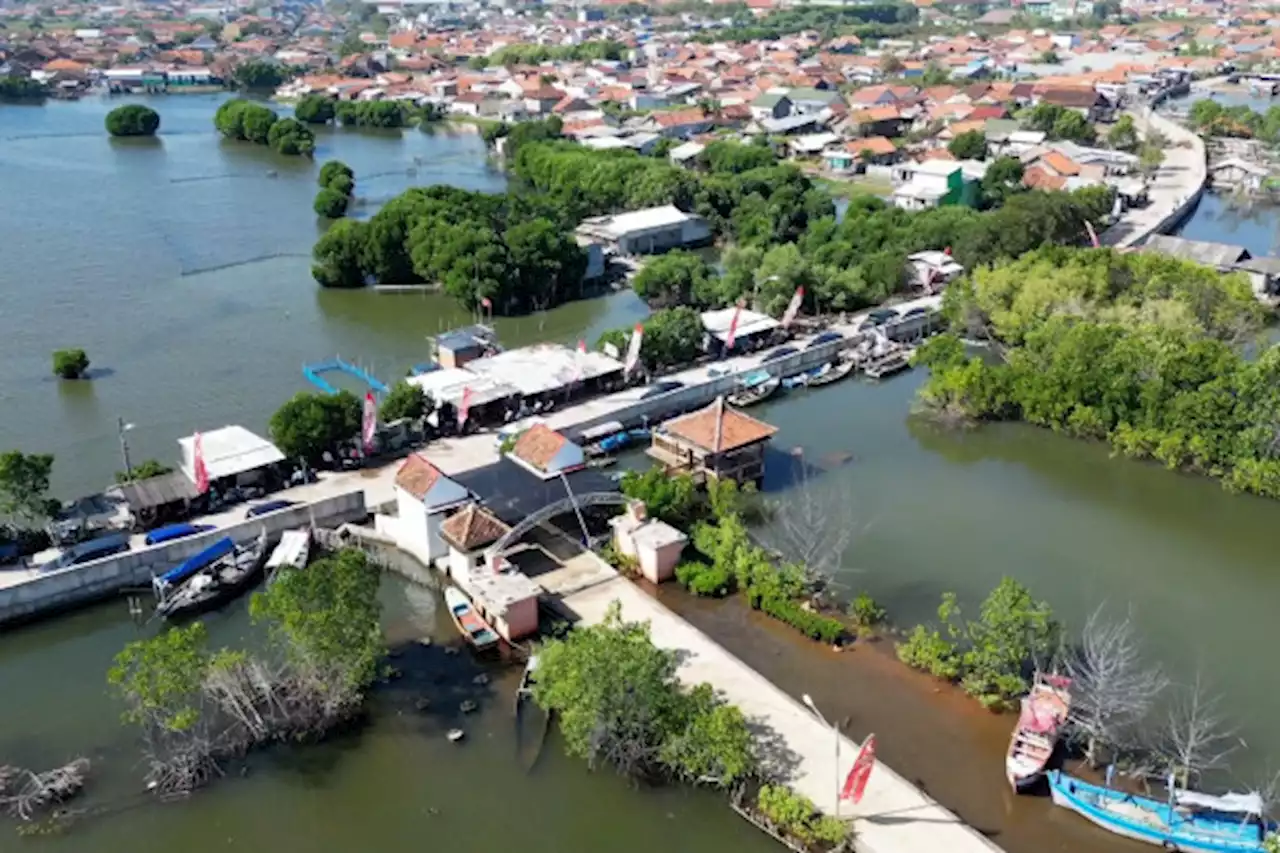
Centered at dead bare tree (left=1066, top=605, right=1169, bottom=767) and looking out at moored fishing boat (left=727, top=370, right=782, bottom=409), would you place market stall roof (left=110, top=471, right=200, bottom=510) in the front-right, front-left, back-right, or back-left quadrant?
front-left

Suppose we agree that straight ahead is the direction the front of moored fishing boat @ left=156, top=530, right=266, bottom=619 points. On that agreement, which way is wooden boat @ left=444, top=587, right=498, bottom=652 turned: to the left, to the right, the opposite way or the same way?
to the left

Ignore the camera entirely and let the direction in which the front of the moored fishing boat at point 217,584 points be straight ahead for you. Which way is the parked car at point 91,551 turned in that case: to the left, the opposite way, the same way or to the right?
the opposite way

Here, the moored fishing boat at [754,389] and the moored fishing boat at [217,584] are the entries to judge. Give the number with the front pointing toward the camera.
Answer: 0

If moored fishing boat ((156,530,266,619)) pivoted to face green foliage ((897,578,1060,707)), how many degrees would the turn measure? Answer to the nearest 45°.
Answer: approximately 90° to its right

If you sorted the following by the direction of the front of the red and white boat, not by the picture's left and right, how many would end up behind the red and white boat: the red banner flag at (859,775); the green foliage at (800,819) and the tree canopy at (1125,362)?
1

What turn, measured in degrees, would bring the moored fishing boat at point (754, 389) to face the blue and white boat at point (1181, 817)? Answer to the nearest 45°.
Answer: approximately 135° to its right

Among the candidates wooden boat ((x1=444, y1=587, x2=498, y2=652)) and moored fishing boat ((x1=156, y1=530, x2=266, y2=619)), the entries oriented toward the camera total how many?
0

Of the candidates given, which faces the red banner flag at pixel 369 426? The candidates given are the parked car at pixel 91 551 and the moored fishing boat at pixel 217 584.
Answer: the moored fishing boat

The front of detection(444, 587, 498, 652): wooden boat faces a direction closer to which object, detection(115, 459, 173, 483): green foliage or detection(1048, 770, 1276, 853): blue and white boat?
the green foliage

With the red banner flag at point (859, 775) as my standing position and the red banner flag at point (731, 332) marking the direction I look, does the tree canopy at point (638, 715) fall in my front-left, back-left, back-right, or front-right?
front-left

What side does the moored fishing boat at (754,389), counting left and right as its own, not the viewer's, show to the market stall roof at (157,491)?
back

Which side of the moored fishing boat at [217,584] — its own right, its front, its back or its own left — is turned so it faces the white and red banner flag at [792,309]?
front
